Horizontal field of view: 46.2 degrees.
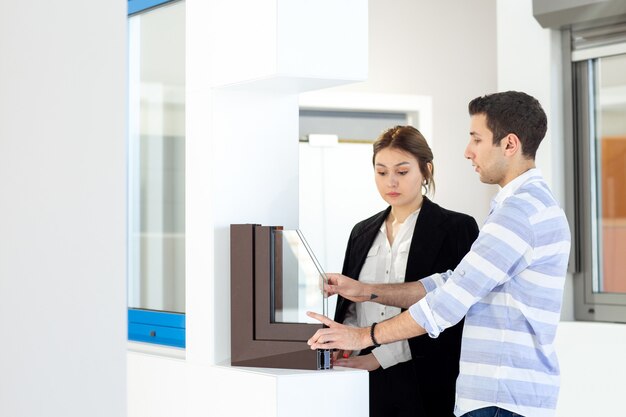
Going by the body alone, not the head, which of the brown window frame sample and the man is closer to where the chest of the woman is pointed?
the brown window frame sample

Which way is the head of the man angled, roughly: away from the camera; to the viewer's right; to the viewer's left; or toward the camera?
to the viewer's left

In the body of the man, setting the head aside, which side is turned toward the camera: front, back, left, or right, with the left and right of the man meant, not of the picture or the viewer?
left

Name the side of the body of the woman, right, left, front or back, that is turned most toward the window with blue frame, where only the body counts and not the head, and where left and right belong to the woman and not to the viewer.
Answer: right

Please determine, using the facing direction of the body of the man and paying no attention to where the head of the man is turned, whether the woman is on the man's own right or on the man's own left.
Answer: on the man's own right

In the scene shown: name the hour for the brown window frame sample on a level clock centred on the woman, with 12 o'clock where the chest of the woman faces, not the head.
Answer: The brown window frame sample is roughly at 12 o'clock from the woman.
